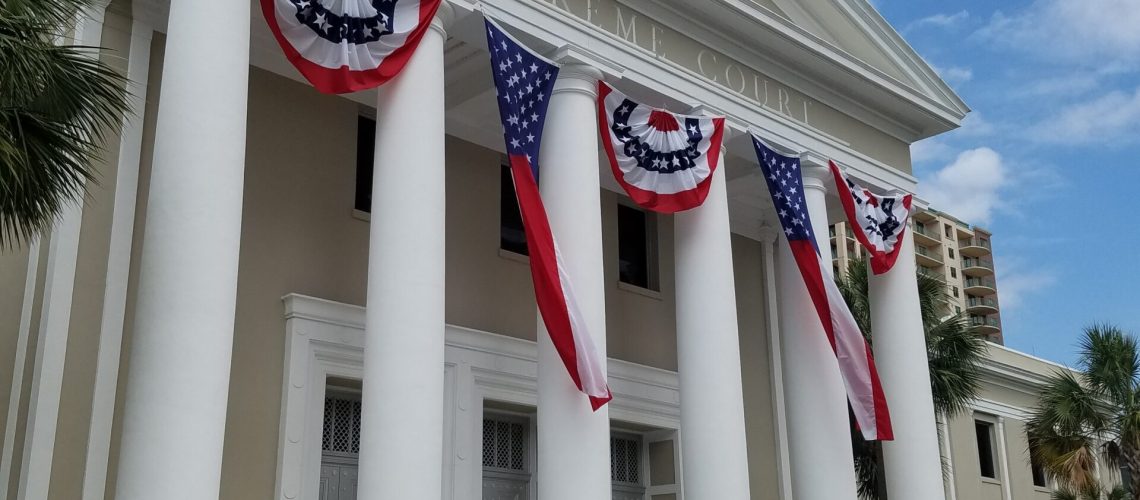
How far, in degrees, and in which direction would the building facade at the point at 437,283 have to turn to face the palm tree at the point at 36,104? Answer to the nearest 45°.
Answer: approximately 45° to its right

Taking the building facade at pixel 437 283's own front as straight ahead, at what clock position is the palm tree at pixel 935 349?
The palm tree is roughly at 9 o'clock from the building facade.

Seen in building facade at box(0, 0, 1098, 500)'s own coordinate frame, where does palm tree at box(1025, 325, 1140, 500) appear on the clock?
The palm tree is roughly at 9 o'clock from the building facade.
